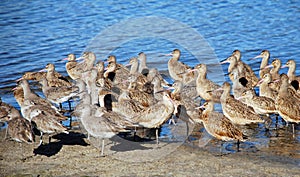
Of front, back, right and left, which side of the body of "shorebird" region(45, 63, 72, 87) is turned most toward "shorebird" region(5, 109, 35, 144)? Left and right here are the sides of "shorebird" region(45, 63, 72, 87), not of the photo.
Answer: left

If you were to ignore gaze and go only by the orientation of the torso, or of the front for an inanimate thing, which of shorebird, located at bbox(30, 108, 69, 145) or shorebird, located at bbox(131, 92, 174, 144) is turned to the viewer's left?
shorebird, located at bbox(30, 108, 69, 145)

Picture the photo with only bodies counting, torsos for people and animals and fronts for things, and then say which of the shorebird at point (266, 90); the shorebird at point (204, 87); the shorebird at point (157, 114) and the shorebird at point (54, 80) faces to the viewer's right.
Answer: the shorebird at point (157, 114)

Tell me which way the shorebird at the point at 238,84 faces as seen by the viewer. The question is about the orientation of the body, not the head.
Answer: to the viewer's left

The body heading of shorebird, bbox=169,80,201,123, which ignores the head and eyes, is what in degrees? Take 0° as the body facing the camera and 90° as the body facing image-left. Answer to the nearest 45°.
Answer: approximately 90°

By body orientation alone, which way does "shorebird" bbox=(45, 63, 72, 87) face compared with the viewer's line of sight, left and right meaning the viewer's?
facing to the left of the viewer

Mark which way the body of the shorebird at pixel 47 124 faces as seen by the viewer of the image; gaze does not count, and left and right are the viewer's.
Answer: facing to the left of the viewer

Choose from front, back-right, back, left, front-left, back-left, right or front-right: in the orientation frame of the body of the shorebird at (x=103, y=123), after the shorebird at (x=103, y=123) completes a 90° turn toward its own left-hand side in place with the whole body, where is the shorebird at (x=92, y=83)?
back

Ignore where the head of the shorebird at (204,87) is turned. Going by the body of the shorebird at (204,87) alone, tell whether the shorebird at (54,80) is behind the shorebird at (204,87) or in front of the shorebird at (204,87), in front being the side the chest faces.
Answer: in front

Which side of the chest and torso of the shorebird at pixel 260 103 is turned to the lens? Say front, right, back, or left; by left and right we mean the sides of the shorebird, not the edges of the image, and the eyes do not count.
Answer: left

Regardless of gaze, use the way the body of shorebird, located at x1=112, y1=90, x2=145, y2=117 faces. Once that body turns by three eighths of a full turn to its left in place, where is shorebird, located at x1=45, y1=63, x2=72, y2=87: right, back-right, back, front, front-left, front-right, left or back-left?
back

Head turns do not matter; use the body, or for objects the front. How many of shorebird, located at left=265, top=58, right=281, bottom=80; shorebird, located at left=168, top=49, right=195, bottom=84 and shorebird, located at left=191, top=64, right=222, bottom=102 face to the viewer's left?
3
